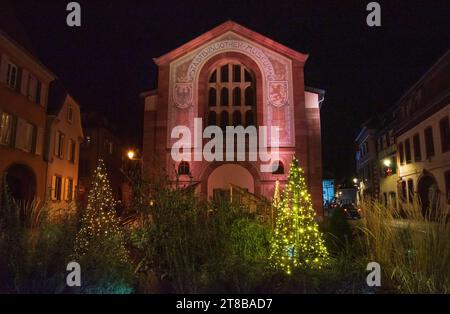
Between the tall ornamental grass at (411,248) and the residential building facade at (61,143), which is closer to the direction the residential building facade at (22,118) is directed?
the tall ornamental grass

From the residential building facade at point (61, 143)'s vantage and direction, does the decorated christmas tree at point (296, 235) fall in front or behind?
in front

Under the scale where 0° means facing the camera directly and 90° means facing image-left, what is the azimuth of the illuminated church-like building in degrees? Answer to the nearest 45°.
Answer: approximately 0°

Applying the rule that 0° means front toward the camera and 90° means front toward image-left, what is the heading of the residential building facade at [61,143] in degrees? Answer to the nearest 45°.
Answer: approximately 315°

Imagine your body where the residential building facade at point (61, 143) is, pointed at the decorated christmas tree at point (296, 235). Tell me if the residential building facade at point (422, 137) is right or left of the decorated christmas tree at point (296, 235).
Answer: left

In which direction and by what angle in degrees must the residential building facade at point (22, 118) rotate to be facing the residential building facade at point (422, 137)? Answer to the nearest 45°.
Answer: approximately 45° to its left

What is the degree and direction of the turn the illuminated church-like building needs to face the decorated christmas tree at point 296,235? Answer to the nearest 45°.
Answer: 0° — it already faces it

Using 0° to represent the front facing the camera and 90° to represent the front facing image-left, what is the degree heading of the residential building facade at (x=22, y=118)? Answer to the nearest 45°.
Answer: approximately 315°

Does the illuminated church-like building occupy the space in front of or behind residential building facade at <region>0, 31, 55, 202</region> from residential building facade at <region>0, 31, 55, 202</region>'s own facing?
in front

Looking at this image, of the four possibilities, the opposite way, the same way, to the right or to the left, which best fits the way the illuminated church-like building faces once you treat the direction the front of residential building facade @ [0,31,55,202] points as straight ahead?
to the right
